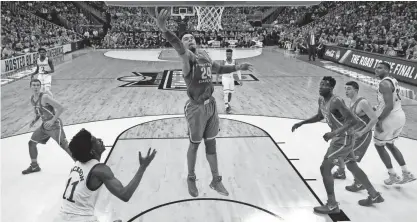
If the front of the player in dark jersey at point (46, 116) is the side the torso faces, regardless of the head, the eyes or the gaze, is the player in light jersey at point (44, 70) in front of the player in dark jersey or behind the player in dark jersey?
behind

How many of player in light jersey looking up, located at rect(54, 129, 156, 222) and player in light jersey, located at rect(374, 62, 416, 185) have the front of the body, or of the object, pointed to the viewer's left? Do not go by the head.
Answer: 1

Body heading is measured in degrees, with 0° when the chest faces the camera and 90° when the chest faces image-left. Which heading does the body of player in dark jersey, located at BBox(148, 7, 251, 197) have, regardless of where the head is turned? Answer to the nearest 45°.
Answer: approximately 315°

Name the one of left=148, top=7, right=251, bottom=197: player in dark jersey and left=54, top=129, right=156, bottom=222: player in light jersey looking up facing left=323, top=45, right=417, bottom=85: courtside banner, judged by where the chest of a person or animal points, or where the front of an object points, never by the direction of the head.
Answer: the player in light jersey looking up

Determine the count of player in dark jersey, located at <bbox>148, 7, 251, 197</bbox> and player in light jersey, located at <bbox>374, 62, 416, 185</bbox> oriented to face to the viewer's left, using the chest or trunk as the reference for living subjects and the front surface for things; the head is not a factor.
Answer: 1

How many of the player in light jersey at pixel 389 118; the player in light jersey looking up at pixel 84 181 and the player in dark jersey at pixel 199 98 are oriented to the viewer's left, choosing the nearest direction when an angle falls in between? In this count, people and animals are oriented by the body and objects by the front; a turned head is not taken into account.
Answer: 1

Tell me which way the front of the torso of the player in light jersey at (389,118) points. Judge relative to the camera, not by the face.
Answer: to the viewer's left

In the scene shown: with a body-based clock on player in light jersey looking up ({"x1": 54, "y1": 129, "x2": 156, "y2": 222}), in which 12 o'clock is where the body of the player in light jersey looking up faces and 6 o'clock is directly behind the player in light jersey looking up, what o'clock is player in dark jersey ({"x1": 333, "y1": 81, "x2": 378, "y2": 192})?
The player in dark jersey is roughly at 1 o'clock from the player in light jersey looking up.

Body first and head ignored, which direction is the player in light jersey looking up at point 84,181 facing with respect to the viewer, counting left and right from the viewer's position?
facing away from the viewer and to the right of the viewer

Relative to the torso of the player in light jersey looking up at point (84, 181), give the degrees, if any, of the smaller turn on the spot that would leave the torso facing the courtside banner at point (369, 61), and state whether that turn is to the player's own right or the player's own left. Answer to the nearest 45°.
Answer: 0° — they already face it

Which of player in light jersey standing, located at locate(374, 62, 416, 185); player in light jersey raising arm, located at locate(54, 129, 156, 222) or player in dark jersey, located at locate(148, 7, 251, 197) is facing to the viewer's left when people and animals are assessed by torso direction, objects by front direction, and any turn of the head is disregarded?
player in light jersey standing, located at locate(374, 62, 416, 185)

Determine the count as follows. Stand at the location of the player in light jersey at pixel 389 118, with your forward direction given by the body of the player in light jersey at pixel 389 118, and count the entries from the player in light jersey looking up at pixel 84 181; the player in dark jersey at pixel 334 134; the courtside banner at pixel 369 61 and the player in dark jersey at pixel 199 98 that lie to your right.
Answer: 1

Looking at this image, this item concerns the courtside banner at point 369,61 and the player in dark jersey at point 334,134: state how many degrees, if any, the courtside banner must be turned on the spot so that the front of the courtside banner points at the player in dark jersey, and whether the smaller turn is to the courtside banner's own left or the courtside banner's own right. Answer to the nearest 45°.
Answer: approximately 45° to the courtside banner's own left
